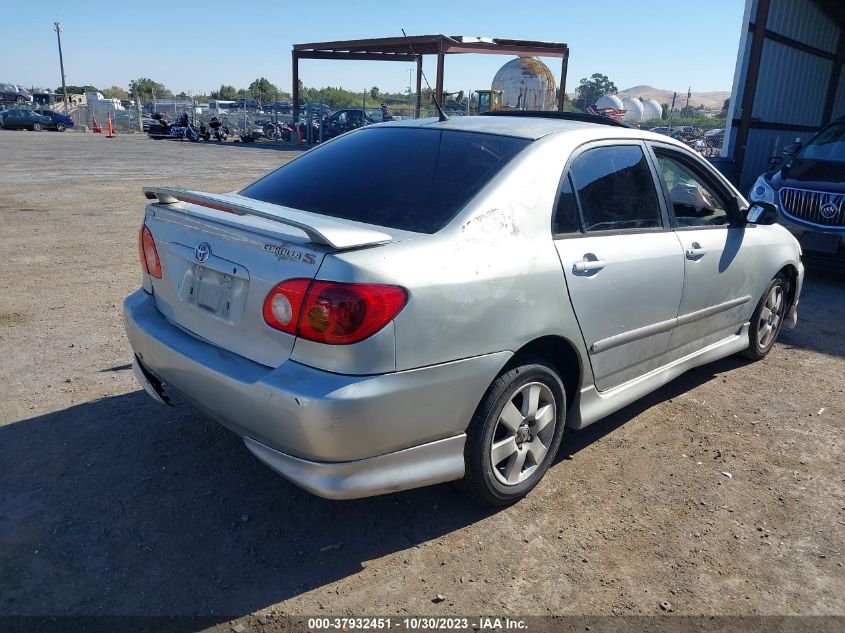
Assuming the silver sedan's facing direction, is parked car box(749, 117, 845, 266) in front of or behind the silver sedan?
in front

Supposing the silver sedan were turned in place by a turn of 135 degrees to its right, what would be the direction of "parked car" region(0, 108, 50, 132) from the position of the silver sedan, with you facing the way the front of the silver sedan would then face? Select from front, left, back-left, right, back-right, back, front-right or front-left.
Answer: back-right

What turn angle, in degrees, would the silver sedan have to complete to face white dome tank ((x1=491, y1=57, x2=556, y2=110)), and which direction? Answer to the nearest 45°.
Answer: approximately 45° to its left

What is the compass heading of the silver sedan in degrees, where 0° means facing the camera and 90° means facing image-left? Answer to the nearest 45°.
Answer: approximately 225°

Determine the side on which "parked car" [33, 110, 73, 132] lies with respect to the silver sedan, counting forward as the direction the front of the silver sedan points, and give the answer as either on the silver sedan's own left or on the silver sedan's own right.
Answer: on the silver sedan's own left
